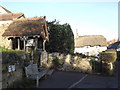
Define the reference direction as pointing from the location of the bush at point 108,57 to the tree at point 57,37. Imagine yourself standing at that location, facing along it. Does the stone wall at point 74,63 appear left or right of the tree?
left

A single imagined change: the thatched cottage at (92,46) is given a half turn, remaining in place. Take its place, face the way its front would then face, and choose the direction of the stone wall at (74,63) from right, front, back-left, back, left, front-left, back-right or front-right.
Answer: back

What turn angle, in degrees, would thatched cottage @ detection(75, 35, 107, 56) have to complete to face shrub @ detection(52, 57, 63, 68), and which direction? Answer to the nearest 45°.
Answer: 0° — it already faces it

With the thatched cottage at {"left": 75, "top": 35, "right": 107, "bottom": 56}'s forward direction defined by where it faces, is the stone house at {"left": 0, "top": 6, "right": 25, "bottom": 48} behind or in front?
in front

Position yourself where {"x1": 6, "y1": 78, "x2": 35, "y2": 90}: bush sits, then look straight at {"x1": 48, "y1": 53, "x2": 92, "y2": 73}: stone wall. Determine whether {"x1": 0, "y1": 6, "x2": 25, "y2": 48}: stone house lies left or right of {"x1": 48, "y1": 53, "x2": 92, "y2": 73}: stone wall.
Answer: left

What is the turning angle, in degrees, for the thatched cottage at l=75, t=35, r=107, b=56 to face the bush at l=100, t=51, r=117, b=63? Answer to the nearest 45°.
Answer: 0° — it already faces it

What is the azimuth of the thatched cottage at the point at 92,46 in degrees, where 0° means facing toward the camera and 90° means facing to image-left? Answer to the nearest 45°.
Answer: approximately 0°
